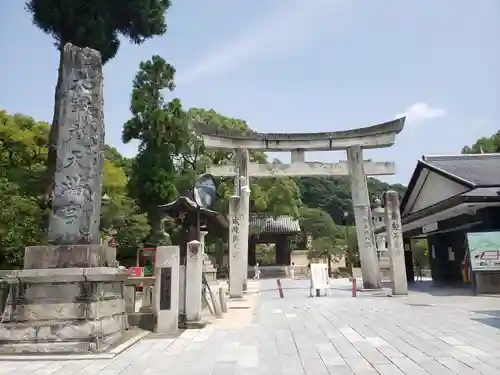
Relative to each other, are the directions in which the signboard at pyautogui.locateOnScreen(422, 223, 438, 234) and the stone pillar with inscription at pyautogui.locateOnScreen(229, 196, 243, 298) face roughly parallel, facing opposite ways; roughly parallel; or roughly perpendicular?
roughly perpendicular

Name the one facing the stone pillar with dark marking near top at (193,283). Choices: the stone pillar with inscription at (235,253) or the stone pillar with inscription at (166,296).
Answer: the stone pillar with inscription at (235,253)

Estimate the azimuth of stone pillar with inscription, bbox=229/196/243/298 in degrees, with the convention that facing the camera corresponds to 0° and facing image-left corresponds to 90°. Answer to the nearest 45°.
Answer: approximately 0°

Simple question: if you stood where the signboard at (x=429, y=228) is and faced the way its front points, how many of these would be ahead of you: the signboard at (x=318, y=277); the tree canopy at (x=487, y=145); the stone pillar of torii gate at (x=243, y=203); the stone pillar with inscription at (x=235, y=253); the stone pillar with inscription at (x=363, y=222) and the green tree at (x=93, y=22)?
5

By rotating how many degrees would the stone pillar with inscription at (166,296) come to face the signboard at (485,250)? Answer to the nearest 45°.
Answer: approximately 90° to its left

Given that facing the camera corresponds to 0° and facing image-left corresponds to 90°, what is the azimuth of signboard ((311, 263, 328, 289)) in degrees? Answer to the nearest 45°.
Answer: approximately 0°

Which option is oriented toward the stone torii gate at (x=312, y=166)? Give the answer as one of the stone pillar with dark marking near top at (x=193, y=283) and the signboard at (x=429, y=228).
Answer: the signboard

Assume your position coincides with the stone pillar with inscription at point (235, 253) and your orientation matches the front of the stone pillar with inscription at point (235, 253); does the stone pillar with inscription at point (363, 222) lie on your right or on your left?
on your left
